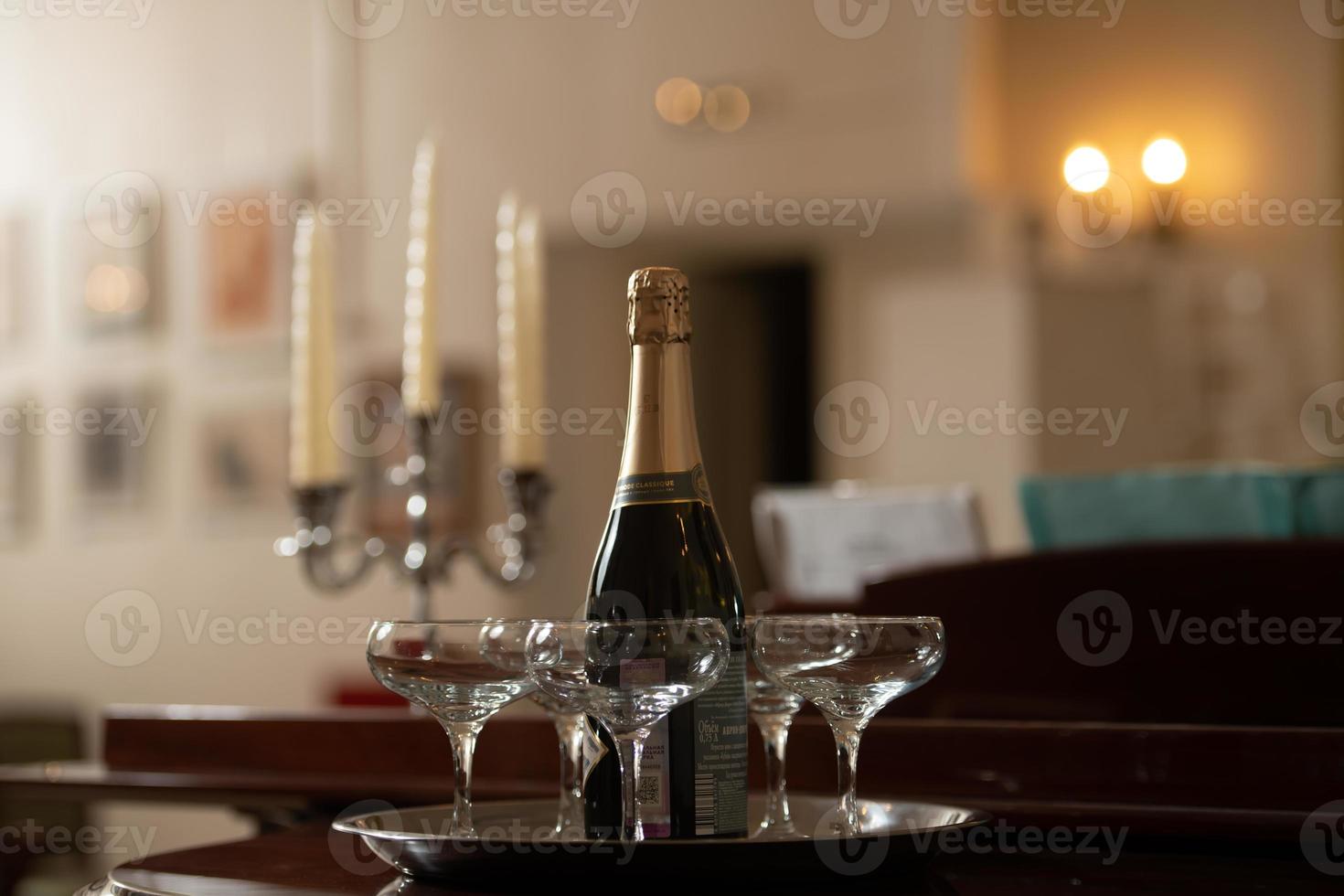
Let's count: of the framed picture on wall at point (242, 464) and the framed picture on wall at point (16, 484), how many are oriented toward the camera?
2

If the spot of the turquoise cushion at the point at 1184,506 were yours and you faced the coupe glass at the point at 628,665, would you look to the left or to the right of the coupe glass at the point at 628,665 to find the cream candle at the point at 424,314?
right

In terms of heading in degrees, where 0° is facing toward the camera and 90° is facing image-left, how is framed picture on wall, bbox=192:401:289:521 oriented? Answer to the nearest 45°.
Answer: approximately 0°

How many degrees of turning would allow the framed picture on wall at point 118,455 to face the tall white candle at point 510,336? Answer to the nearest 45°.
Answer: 0° — it already faces it

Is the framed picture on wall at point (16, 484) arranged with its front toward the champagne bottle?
yes

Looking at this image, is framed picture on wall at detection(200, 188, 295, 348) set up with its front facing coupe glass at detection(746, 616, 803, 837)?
yes

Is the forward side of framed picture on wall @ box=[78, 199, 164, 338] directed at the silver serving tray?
yes

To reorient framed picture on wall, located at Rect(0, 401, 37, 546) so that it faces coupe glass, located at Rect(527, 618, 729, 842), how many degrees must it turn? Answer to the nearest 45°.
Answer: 0° — it already faces it
